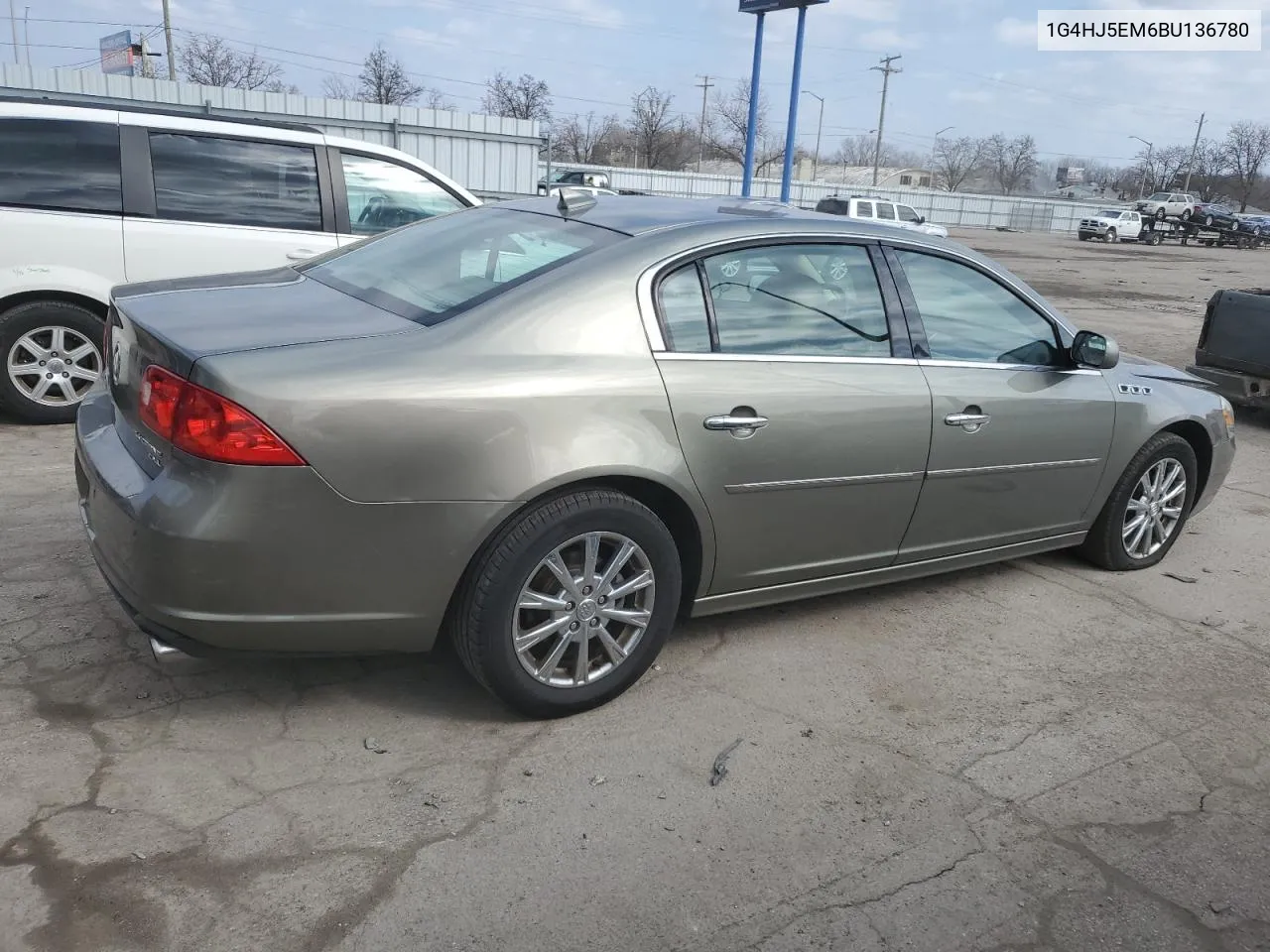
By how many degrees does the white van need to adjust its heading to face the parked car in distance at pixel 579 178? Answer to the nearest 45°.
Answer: approximately 45° to its left

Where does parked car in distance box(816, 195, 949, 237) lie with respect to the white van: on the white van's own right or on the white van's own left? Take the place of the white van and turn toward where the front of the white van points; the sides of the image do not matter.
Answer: on the white van's own left

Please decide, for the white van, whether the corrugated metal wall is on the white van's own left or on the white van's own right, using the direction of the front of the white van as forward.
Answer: on the white van's own left

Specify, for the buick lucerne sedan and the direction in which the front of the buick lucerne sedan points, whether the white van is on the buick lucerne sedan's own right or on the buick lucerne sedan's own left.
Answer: on the buick lucerne sedan's own left

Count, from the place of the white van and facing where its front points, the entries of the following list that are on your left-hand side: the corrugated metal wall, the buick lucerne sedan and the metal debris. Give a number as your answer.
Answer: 1

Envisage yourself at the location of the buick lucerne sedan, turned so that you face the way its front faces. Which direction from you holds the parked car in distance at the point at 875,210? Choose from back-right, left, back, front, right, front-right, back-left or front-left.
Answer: front-left

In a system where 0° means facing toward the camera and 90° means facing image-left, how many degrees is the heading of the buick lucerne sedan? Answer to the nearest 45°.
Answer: approximately 225°

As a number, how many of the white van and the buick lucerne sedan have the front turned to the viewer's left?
0

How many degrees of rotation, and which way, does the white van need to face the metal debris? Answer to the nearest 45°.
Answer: approximately 45° to its right

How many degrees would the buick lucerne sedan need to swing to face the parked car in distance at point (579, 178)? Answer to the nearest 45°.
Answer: approximately 45° to its left

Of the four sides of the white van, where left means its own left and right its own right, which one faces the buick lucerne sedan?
right

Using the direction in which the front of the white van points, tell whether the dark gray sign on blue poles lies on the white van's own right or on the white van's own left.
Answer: on the white van's own left

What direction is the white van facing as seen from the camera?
to the viewer's right

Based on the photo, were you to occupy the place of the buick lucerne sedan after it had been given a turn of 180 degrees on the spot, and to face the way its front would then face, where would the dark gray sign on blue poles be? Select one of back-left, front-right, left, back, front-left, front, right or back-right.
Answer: back-right
